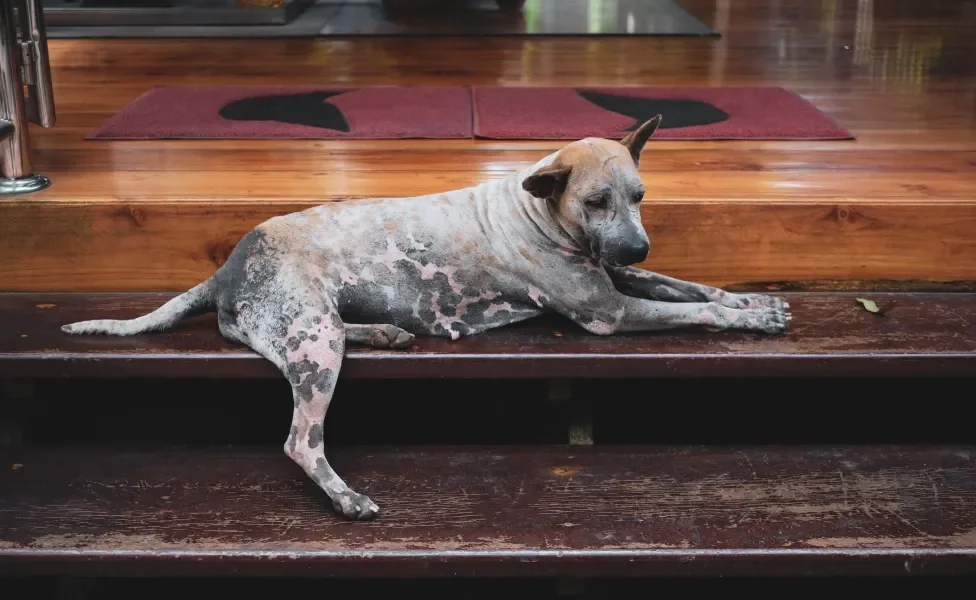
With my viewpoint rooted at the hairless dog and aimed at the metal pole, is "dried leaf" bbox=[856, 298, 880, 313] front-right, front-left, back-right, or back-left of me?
back-right

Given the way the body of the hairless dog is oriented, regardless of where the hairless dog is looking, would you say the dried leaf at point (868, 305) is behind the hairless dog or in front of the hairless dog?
in front

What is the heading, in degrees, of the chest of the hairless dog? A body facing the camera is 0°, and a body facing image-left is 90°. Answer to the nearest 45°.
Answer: approximately 270°

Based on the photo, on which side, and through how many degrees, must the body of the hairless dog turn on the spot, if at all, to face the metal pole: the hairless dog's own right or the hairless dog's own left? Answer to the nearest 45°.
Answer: approximately 135° to the hairless dog's own left
